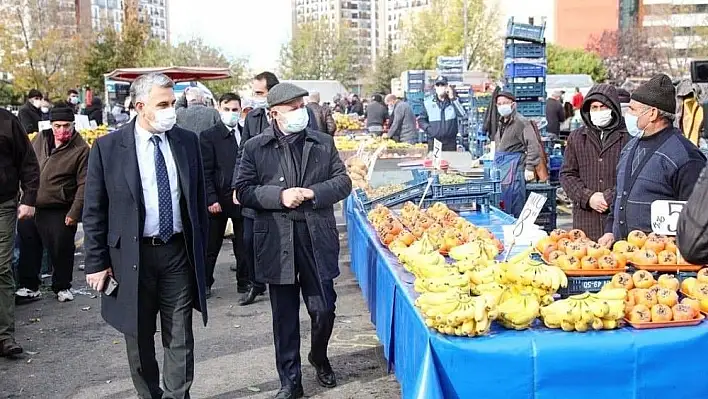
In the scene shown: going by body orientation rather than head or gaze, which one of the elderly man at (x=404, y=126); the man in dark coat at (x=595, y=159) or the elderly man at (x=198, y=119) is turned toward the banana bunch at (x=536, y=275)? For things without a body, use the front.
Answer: the man in dark coat

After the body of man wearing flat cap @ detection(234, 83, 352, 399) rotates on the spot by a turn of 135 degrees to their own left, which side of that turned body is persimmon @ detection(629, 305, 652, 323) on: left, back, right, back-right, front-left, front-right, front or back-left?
right

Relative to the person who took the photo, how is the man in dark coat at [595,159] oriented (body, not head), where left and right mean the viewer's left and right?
facing the viewer

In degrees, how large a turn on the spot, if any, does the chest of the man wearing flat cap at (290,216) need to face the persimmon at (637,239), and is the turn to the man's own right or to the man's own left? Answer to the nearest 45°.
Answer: approximately 45° to the man's own left

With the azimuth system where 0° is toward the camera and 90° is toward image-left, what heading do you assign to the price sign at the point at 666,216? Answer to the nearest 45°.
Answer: approximately 0°

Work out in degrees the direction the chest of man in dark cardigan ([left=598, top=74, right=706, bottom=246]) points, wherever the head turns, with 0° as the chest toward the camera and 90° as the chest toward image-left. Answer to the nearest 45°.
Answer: approximately 45°

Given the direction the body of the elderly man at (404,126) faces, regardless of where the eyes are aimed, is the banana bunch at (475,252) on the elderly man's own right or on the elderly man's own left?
on the elderly man's own left

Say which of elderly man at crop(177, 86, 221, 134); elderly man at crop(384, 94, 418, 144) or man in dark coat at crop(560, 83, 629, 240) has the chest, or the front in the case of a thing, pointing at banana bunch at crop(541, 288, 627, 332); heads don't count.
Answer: the man in dark coat

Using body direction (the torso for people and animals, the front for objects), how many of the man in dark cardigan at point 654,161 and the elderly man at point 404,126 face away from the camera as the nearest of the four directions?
0

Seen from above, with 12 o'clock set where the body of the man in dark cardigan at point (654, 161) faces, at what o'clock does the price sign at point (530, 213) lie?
The price sign is roughly at 12 o'clock from the man in dark cardigan.

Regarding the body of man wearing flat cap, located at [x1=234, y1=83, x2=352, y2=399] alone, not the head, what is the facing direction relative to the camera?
toward the camera

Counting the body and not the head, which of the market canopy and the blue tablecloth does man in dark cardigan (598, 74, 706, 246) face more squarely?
the blue tablecloth

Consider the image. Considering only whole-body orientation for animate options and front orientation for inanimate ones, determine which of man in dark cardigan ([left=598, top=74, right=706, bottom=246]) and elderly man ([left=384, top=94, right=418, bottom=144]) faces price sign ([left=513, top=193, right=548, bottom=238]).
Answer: the man in dark cardigan

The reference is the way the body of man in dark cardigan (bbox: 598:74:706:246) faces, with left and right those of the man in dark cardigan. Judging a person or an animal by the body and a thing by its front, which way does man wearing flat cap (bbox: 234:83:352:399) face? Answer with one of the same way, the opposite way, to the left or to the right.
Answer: to the left
